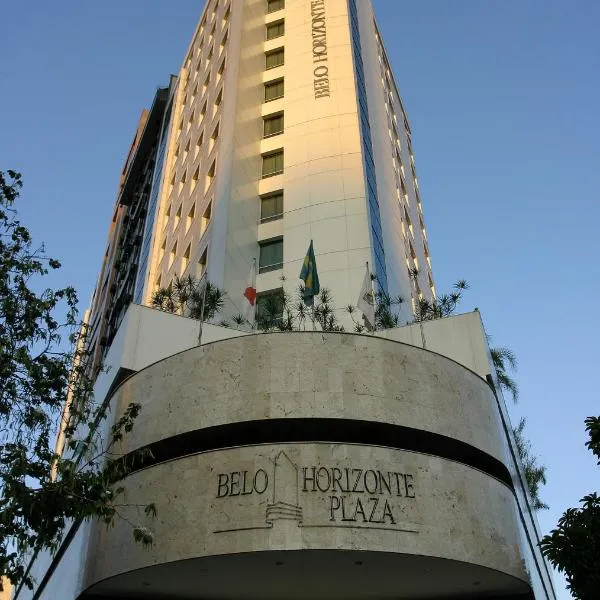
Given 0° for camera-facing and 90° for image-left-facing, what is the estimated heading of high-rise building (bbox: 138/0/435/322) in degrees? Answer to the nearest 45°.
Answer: approximately 0°
